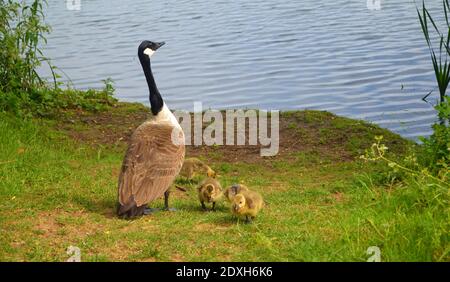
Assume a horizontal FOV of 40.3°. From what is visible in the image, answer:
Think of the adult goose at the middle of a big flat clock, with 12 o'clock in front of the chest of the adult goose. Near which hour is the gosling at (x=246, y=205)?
The gosling is roughly at 3 o'clock from the adult goose.

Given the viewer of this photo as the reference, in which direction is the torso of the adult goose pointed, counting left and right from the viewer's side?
facing away from the viewer and to the right of the viewer

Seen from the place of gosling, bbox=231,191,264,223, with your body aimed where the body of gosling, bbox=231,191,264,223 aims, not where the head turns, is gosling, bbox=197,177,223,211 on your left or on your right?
on your right

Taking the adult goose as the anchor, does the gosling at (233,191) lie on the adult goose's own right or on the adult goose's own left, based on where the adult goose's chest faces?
on the adult goose's own right

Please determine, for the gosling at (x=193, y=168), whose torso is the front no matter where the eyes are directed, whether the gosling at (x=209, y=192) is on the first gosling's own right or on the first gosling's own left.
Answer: on the first gosling's own right

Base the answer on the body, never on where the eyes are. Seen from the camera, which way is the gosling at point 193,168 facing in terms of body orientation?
to the viewer's right

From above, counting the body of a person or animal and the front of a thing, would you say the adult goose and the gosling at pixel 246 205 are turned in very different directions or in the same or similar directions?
very different directions
